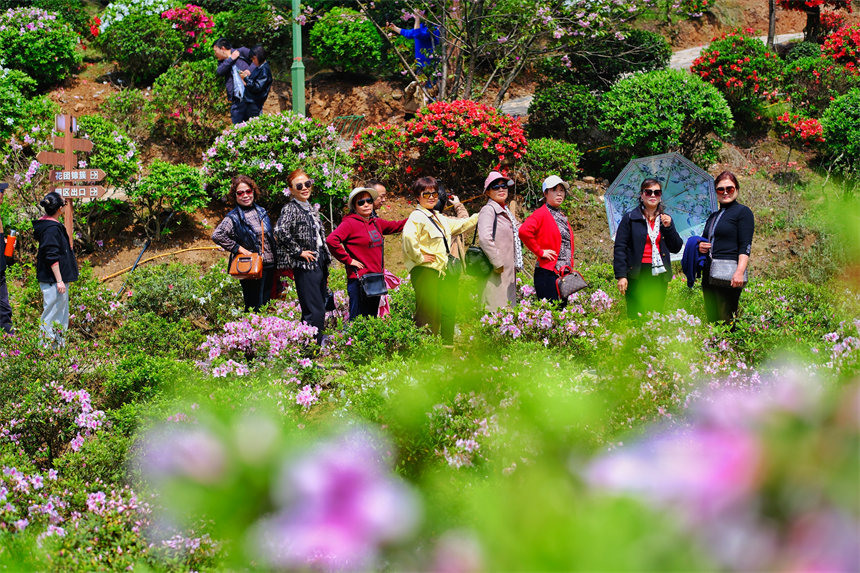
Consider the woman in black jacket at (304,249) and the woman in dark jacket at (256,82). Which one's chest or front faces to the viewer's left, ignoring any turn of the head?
the woman in dark jacket

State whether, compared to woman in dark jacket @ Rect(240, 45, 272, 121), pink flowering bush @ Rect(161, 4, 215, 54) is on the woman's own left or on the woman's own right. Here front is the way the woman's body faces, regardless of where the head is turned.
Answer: on the woman's own right

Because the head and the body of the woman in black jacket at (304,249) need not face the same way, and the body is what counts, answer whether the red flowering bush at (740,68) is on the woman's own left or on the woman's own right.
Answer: on the woman's own left

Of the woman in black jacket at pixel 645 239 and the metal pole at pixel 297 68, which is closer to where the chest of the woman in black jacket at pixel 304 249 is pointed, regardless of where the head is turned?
the woman in black jacket

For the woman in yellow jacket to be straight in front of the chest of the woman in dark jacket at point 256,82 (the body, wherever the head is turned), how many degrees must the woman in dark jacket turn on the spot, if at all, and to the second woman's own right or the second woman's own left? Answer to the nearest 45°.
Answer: approximately 90° to the second woman's own left

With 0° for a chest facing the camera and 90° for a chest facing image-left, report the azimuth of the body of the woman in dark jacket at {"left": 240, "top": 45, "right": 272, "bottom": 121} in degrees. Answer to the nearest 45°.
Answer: approximately 90°

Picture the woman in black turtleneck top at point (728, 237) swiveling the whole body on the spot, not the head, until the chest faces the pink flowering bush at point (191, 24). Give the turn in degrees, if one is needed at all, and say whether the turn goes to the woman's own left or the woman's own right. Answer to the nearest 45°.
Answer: approximately 90° to the woman's own right

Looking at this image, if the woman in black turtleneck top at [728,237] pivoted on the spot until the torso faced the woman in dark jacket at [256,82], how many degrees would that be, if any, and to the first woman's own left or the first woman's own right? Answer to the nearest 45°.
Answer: approximately 90° to the first woman's own right

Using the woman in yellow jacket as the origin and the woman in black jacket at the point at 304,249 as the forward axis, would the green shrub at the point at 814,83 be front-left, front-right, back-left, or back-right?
back-right

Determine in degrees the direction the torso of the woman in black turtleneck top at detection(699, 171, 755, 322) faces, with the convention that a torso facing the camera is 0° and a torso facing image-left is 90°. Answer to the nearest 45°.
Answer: approximately 45°

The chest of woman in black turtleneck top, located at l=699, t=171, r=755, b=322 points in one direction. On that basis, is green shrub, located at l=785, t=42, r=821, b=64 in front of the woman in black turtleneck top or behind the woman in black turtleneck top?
behind
